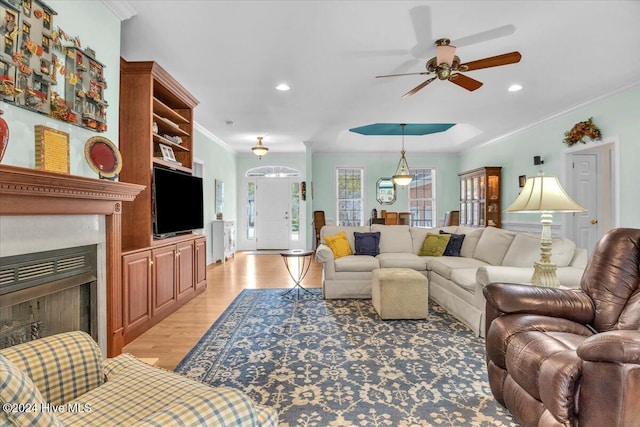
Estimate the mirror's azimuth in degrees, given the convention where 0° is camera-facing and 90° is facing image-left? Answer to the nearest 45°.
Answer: approximately 0°

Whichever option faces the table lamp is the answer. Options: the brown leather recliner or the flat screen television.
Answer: the flat screen television

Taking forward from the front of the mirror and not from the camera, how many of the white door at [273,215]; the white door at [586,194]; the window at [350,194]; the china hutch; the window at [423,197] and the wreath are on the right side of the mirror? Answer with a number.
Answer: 2

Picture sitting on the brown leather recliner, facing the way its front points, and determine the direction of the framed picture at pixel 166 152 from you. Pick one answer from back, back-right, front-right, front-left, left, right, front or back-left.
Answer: front-right

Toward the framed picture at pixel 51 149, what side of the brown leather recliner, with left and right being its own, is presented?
front

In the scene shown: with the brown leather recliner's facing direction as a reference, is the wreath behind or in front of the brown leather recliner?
behind

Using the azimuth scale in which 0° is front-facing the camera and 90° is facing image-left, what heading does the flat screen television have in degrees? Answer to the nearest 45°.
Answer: approximately 315°

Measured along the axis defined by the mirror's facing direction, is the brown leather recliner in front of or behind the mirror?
in front

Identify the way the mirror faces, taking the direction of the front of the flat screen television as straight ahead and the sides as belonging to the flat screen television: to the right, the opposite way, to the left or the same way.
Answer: to the right

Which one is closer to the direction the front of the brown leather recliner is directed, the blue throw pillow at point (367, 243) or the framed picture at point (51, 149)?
the framed picture
